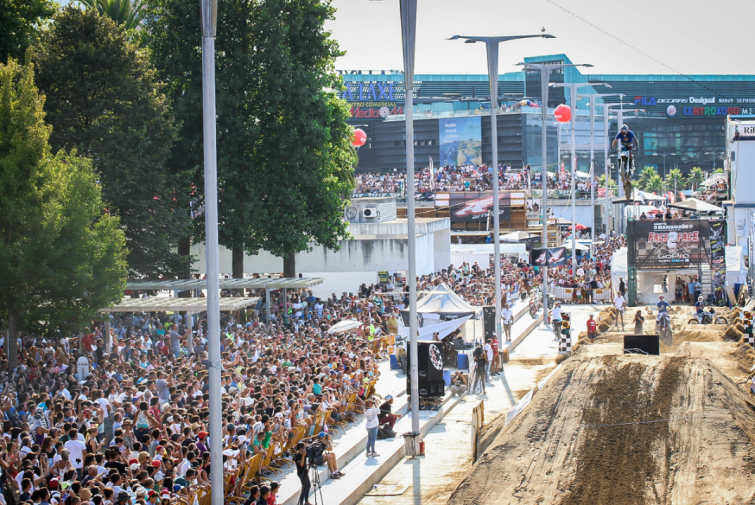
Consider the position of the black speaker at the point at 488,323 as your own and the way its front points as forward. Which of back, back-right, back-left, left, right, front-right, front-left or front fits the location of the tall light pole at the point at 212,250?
front

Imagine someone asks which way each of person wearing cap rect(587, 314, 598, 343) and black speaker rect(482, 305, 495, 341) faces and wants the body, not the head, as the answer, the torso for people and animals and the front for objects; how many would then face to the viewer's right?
0

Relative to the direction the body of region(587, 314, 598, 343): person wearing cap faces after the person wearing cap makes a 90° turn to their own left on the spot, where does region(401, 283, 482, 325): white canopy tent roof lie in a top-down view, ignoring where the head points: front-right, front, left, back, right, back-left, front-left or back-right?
back-right

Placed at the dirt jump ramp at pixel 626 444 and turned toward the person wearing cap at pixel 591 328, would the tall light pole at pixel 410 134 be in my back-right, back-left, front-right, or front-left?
front-left

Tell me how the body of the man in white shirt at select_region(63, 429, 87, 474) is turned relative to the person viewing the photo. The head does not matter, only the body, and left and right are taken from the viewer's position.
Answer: facing away from the viewer and to the right of the viewer

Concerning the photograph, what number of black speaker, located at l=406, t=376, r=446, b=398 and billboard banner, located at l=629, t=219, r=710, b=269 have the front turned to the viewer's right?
0

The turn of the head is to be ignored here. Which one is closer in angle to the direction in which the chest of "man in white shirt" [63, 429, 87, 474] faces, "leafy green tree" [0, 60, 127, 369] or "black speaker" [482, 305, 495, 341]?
the black speaker

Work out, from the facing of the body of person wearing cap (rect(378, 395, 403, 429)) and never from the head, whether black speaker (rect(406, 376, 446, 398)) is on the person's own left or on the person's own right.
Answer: on the person's own left

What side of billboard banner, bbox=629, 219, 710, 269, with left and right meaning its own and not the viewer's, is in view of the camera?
front

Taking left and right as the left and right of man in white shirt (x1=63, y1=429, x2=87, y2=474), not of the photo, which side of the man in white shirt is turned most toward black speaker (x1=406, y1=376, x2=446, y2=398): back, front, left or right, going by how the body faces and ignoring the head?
front

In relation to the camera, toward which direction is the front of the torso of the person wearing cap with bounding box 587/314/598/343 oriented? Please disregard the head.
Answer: toward the camera

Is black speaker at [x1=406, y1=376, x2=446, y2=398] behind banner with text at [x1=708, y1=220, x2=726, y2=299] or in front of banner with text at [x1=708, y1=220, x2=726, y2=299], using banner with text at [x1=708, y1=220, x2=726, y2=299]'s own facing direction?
in front

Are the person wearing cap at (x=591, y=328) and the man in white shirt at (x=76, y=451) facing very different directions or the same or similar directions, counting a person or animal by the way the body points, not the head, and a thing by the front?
very different directions

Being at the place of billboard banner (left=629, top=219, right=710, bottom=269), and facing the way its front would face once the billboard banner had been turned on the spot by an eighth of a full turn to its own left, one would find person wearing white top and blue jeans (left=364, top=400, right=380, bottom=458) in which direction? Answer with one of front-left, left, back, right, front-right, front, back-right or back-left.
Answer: front-right
